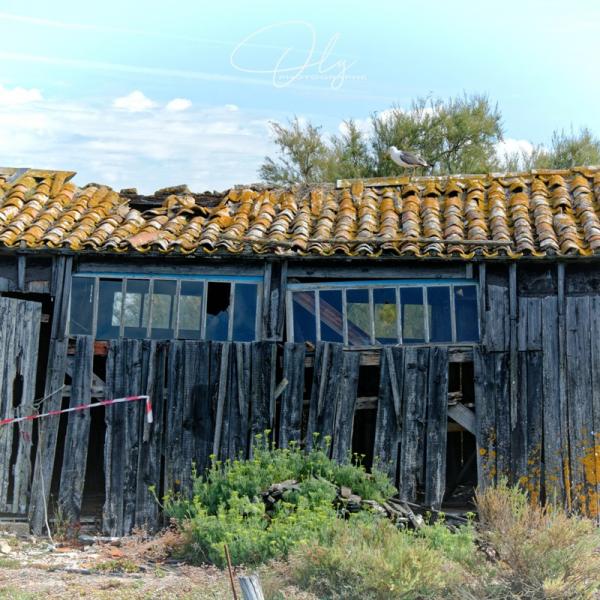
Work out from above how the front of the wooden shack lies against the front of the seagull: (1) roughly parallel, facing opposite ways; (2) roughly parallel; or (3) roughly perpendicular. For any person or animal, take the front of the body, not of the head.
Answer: roughly perpendicular

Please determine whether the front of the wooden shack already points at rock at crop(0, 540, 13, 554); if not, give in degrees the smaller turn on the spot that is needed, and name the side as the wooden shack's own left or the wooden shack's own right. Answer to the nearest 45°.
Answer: approximately 90° to the wooden shack's own right

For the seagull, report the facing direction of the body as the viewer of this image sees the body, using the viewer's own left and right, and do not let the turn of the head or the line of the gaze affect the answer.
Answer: facing to the left of the viewer

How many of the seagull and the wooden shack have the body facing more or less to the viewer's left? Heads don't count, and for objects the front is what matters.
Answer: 1

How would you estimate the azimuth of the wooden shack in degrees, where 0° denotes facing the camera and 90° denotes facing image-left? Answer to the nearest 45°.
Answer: approximately 0°
